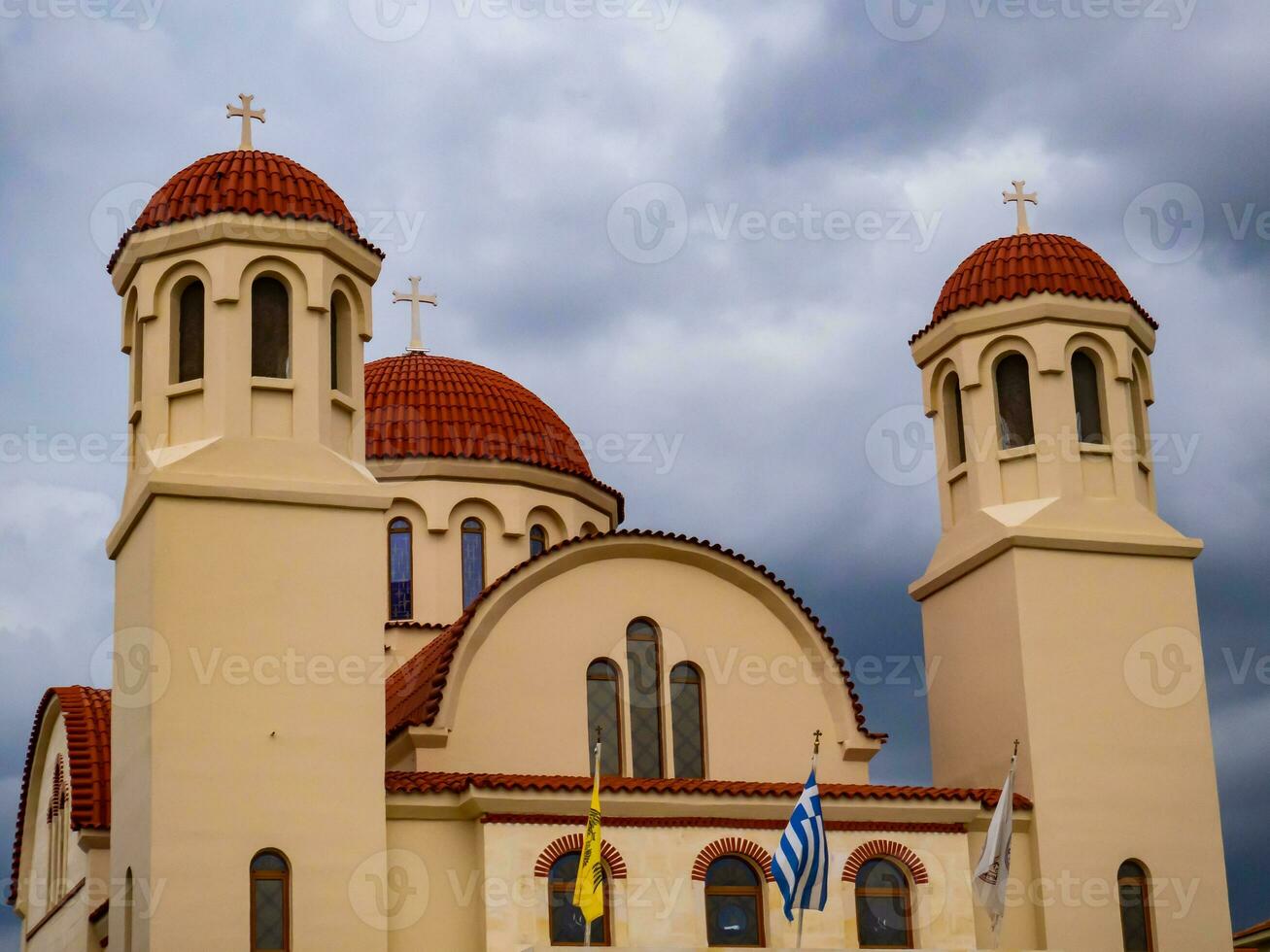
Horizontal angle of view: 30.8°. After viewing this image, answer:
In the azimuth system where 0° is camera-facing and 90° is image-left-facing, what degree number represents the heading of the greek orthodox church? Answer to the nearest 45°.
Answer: approximately 0°
